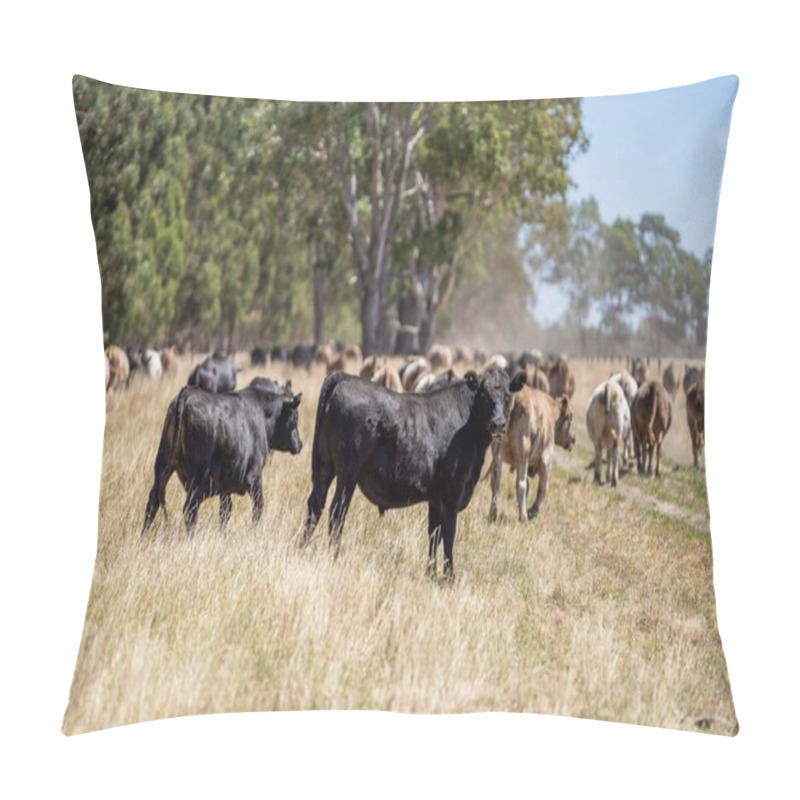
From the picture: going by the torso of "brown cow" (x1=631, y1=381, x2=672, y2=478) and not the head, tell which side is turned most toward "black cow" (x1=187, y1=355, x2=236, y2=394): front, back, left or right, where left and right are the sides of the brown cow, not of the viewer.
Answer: left

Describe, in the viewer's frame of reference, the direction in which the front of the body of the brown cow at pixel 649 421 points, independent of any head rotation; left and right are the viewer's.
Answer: facing away from the viewer

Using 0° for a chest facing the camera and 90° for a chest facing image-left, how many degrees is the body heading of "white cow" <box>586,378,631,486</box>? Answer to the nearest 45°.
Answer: approximately 180°

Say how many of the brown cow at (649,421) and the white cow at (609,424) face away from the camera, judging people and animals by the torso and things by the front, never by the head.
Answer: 2

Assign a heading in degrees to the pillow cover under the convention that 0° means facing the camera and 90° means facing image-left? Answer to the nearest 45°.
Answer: approximately 0°
